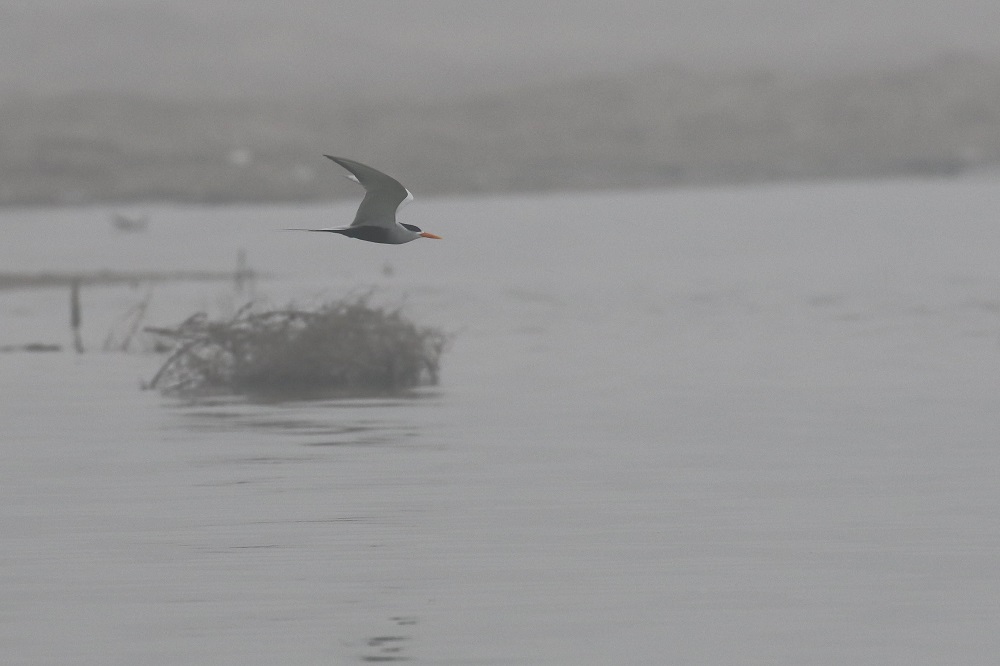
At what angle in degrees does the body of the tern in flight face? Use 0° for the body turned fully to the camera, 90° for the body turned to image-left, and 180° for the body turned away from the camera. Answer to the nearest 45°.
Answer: approximately 270°
